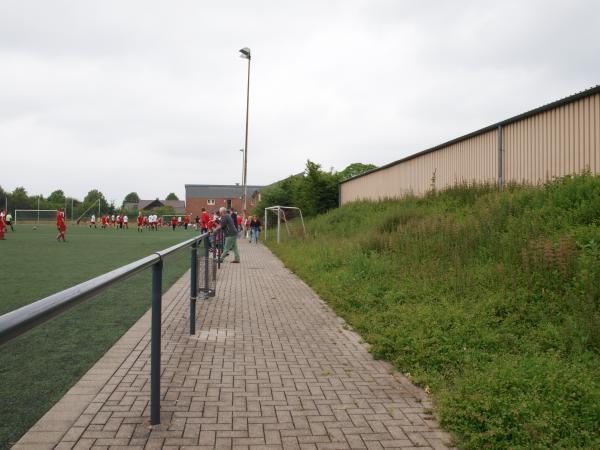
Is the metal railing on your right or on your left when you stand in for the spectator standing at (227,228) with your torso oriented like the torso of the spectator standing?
on your left

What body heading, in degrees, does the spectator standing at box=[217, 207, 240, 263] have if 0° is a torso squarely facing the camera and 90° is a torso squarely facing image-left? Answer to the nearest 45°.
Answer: approximately 90°

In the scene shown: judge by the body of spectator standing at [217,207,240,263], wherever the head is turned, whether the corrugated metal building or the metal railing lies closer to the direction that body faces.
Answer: the metal railing
